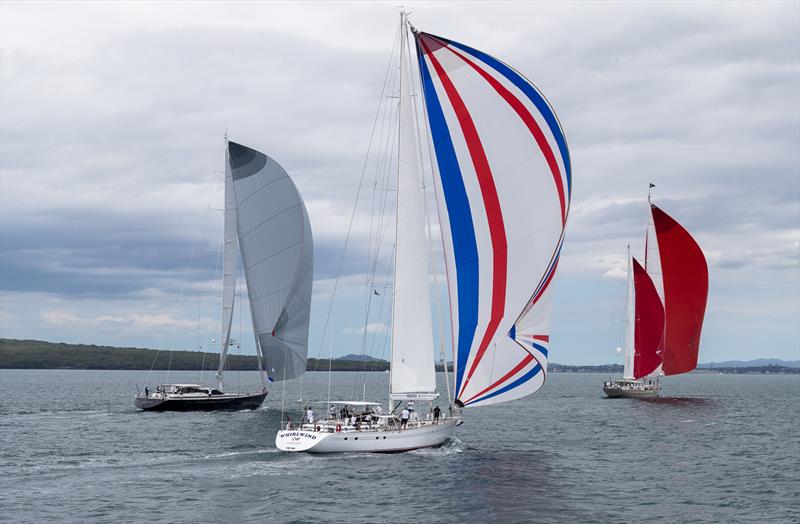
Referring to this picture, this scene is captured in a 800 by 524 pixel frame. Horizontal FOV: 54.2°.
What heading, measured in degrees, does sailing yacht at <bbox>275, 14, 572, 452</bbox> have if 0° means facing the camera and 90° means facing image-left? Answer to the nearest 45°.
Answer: approximately 225°

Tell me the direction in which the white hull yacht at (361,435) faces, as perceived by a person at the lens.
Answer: facing away from the viewer and to the right of the viewer
